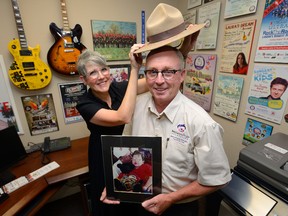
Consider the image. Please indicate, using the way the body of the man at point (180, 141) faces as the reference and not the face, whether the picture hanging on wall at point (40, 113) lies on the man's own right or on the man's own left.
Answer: on the man's own right

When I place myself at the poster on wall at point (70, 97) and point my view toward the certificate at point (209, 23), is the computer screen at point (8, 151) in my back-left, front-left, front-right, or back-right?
back-right

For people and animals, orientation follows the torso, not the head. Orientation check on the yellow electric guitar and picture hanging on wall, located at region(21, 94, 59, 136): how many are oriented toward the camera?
2

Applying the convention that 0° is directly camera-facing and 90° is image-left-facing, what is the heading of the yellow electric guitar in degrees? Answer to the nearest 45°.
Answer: approximately 0°

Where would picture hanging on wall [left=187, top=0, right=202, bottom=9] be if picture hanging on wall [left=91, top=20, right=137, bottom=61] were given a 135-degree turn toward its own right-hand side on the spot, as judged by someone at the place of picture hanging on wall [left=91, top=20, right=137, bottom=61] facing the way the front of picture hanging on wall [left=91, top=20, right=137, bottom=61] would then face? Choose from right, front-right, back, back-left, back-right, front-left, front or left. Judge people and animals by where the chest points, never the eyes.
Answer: back-right
